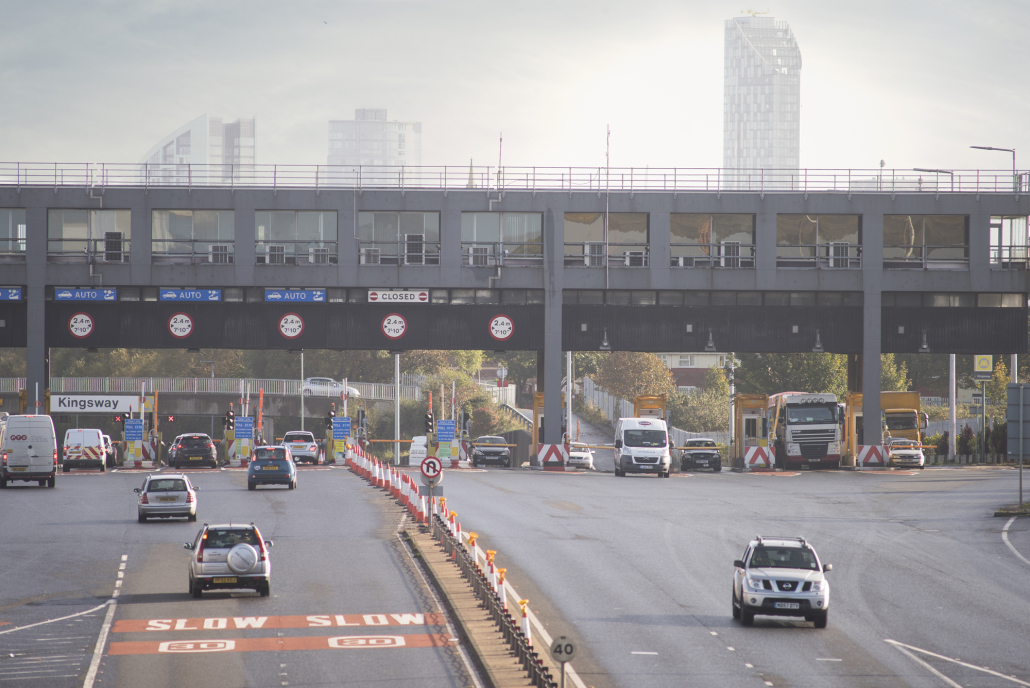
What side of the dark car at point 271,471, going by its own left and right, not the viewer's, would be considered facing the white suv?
back

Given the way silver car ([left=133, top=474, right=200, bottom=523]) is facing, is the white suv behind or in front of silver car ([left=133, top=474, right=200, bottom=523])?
behind

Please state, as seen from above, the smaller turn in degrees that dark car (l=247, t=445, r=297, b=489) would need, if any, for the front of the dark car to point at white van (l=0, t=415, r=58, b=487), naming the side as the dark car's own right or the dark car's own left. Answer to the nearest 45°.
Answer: approximately 90° to the dark car's own left

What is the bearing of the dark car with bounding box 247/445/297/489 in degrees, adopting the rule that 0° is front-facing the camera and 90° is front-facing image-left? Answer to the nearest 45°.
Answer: approximately 180°

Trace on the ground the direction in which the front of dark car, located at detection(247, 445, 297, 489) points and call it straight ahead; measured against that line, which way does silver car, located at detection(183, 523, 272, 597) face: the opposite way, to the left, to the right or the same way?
the same way

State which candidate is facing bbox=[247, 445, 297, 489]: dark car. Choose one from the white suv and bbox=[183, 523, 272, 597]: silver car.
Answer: the silver car

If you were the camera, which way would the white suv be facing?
facing the viewer

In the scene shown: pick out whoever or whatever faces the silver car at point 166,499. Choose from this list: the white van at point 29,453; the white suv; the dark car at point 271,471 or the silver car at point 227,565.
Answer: the silver car at point 227,565

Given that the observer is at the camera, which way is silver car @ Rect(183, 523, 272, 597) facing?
facing away from the viewer

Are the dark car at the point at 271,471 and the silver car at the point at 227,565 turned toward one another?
no

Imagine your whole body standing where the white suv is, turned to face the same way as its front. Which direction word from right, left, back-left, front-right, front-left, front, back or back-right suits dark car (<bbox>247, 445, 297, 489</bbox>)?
back-right

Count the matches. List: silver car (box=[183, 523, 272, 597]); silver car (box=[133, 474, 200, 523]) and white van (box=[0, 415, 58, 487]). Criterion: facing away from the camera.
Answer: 3

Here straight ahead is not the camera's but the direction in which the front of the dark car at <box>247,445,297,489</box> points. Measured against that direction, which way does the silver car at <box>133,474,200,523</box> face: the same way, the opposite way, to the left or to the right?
the same way

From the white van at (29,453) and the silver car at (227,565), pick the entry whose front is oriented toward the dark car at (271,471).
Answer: the silver car

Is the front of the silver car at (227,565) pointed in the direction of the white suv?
no

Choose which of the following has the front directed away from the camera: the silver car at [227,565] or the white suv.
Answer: the silver car

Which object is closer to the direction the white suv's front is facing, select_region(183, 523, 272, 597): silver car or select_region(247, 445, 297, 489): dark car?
the silver car

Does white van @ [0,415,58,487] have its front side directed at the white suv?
no

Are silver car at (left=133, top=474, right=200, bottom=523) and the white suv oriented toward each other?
no
